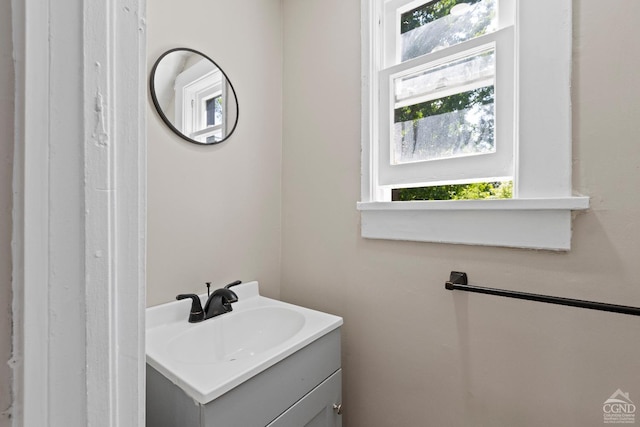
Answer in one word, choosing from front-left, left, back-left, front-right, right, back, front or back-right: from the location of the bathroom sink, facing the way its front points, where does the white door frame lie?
front-right

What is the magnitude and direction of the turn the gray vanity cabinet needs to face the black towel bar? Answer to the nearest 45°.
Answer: approximately 45° to its left

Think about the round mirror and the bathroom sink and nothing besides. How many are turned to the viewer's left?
0

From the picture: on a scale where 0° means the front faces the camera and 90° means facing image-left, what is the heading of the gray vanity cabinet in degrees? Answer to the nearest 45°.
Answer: approximately 315°

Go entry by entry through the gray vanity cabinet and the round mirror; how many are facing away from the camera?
0

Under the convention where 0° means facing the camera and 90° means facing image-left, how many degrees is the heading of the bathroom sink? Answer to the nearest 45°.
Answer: approximately 315°

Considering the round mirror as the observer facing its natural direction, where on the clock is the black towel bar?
The black towel bar is roughly at 12 o'clock from the round mirror.

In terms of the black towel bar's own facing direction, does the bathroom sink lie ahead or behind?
ahead

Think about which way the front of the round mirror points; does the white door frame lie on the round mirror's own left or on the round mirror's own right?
on the round mirror's own right

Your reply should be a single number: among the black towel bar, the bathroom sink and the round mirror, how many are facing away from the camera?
0
